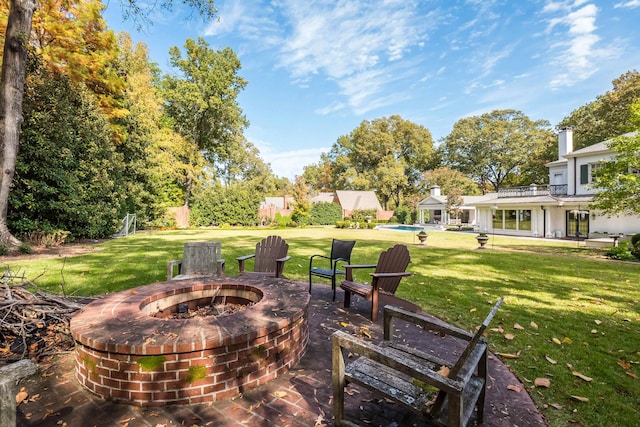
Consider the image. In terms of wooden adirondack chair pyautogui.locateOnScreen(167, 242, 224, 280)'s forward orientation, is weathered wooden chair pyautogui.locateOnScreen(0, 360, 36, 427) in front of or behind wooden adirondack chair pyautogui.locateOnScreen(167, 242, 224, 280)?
in front

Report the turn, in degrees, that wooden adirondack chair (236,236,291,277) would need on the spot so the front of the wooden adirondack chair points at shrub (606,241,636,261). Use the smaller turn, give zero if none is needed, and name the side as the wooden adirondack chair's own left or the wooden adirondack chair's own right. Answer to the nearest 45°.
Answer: approximately 135° to the wooden adirondack chair's own left

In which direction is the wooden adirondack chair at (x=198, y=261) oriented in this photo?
toward the camera

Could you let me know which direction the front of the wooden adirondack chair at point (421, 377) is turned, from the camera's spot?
facing away from the viewer and to the left of the viewer

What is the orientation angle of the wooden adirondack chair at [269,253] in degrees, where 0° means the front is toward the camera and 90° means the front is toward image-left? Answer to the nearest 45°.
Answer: approximately 45°

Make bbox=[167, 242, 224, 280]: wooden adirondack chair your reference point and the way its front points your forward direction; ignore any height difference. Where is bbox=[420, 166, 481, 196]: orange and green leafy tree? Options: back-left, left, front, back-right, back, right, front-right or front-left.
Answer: back-left

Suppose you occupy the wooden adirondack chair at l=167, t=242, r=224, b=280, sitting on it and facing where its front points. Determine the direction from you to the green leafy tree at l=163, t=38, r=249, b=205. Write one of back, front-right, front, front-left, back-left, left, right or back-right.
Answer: back

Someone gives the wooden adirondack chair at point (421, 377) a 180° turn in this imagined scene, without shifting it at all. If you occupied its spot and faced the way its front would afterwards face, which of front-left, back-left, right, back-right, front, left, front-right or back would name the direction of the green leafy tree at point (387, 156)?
back-left

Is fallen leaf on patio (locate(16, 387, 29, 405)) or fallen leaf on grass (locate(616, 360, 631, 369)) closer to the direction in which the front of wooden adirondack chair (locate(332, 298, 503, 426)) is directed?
the fallen leaf on patio

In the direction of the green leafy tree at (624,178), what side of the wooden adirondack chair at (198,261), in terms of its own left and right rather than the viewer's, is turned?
left

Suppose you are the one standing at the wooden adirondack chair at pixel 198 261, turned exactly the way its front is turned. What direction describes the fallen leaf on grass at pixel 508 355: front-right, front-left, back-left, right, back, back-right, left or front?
front-left

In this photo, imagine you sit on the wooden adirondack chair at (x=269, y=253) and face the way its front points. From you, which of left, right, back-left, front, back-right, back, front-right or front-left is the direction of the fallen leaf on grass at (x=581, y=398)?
left
